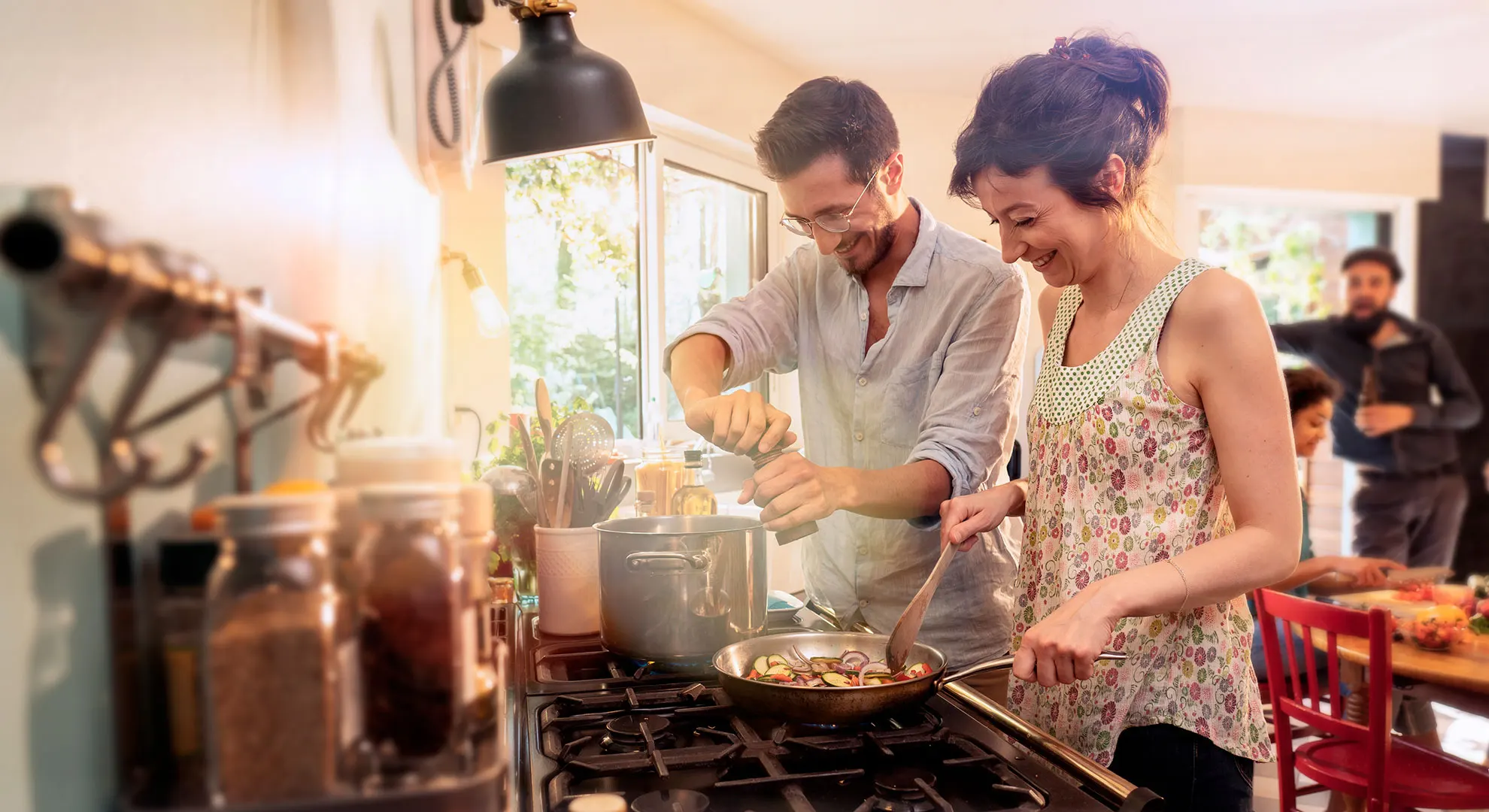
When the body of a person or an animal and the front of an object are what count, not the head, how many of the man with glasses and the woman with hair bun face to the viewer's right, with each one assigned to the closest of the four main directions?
0

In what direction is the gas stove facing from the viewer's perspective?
to the viewer's right

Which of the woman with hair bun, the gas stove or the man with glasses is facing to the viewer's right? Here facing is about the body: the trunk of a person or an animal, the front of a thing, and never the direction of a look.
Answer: the gas stove

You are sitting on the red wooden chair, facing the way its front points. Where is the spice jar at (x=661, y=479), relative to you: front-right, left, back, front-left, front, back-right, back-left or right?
back

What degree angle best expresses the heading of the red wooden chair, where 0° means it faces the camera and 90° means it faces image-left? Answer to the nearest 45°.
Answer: approximately 225°

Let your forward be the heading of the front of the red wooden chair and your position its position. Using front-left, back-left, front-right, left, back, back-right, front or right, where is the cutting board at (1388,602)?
front-left

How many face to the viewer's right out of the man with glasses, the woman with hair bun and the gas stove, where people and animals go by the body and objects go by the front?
1

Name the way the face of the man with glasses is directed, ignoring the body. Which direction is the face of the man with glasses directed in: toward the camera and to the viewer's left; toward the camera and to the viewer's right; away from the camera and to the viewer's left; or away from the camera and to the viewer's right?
toward the camera and to the viewer's left

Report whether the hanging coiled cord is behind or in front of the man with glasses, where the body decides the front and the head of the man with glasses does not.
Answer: in front

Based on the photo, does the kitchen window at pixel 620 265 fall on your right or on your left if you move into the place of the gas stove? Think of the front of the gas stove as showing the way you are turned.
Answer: on your left
